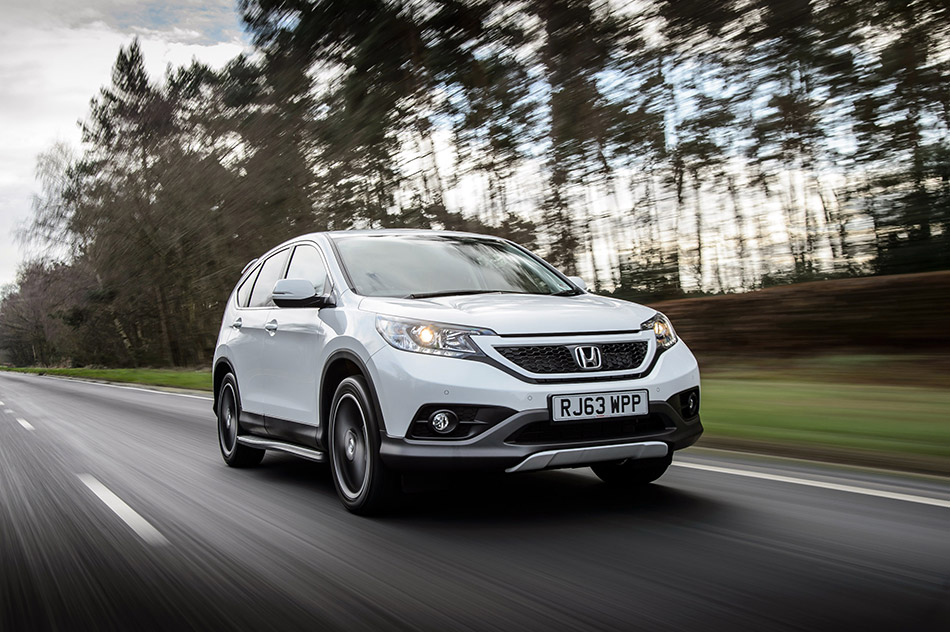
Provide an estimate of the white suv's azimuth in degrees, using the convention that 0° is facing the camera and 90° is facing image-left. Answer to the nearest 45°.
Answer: approximately 315°
